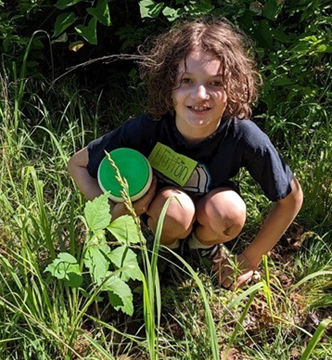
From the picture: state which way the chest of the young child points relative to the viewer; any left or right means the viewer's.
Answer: facing the viewer

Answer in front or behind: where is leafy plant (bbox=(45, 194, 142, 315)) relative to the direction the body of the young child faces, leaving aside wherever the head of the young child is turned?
in front
